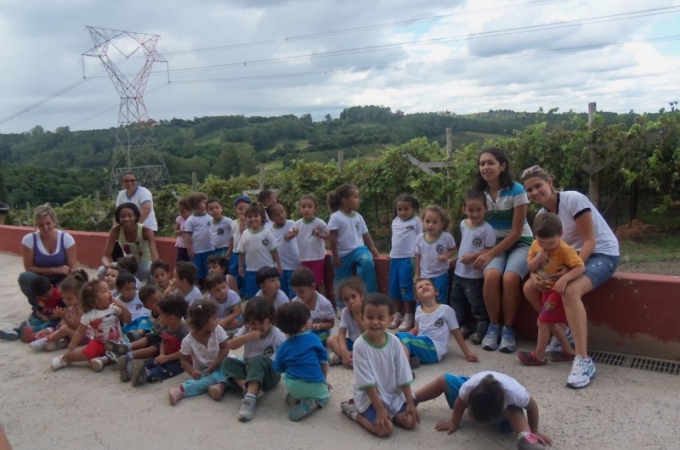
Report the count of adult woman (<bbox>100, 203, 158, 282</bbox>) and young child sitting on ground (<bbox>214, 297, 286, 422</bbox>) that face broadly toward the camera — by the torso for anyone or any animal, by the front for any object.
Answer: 2

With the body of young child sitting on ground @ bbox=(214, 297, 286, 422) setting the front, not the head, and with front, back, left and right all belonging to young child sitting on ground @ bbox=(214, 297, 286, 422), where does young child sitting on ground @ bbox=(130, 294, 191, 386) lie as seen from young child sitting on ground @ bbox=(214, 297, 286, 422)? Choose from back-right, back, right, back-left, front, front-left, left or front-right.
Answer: back-right

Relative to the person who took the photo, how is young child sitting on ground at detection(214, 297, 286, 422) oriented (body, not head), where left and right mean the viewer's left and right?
facing the viewer

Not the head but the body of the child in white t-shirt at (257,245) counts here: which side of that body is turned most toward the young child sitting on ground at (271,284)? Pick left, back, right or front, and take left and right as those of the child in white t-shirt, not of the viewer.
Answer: front

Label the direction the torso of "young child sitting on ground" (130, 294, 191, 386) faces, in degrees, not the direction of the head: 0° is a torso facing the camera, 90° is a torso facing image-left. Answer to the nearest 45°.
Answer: approximately 45°

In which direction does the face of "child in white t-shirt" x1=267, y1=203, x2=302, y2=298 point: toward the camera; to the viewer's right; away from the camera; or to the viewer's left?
toward the camera

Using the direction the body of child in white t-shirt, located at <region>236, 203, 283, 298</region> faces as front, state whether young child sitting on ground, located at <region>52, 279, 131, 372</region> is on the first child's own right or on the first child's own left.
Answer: on the first child's own right

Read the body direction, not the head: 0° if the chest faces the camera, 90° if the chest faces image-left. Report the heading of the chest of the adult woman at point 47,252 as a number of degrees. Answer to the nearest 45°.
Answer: approximately 0°

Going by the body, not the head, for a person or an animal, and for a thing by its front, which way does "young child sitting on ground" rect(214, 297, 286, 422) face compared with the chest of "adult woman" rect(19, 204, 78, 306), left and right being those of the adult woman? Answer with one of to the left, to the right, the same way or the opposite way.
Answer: the same way

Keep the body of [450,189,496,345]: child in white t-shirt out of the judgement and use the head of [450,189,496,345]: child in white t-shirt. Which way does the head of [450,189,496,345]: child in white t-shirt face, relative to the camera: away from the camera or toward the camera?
toward the camera

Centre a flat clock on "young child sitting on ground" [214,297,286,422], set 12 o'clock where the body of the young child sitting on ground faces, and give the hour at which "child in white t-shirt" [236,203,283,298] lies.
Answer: The child in white t-shirt is roughly at 6 o'clock from the young child sitting on ground.

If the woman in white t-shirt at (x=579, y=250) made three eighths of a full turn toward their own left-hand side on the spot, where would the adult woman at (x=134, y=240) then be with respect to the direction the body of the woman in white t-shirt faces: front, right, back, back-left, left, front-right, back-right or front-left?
back

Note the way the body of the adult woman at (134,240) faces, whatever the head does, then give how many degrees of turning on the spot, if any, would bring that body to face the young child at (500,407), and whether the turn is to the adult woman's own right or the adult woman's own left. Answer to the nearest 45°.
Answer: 0° — they already face them

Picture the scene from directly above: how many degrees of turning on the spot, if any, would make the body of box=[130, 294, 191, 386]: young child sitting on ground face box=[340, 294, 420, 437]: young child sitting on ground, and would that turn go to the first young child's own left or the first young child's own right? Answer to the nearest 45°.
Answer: approximately 90° to the first young child's own left

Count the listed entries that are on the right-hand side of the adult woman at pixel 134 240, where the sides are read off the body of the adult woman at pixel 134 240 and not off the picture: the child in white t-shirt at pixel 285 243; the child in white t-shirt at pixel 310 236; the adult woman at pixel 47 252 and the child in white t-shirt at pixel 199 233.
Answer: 1

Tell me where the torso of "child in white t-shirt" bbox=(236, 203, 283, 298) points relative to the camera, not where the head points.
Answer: toward the camera

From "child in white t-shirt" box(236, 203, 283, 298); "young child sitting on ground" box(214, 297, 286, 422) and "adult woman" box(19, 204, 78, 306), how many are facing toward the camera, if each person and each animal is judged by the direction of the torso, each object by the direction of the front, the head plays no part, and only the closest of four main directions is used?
3
